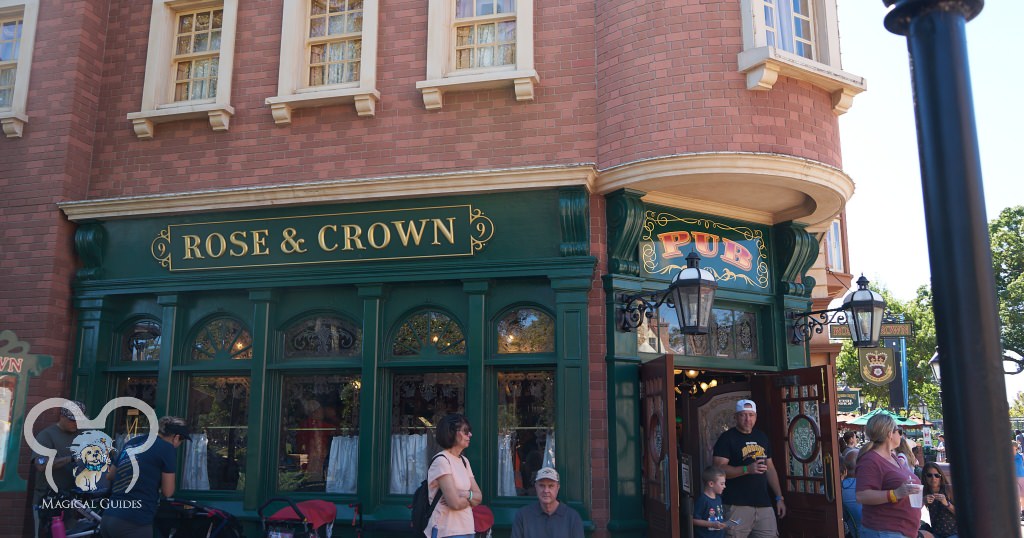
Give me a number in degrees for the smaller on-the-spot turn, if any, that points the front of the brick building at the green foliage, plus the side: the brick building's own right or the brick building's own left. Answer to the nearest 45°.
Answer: approximately 135° to the brick building's own left

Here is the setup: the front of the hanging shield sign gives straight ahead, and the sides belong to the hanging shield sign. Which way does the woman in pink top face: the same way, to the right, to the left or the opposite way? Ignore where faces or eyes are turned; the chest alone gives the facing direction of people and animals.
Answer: to the left

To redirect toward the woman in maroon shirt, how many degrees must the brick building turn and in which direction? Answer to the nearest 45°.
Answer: approximately 45° to its left

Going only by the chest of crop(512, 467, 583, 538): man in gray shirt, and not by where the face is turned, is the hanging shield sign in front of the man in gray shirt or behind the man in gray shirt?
behind

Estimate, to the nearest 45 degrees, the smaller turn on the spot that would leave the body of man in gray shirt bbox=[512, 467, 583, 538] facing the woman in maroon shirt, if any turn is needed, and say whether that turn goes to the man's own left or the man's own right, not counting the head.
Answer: approximately 90° to the man's own left
